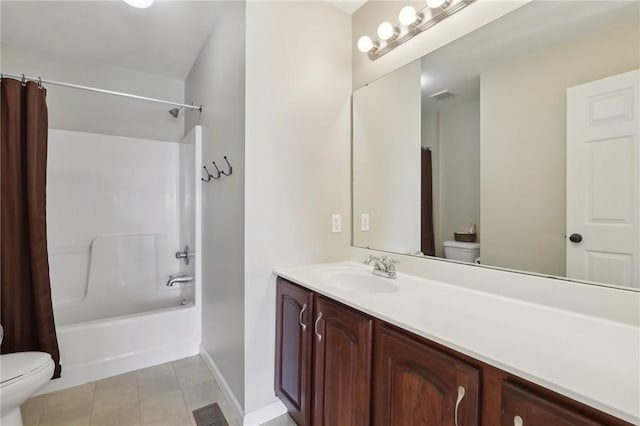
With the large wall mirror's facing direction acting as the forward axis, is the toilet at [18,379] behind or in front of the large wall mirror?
in front

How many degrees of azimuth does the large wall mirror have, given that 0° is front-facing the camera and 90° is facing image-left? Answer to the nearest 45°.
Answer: approximately 45°

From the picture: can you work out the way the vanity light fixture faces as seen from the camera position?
facing the viewer and to the left of the viewer

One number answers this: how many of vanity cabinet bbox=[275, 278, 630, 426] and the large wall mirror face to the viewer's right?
0

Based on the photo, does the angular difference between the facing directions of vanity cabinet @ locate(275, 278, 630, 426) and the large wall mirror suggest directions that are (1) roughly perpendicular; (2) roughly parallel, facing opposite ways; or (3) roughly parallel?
roughly parallel

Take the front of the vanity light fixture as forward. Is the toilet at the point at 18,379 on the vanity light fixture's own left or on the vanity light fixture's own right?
on the vanity light fixture's own right

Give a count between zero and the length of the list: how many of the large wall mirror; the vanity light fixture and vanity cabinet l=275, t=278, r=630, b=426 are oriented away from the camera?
0

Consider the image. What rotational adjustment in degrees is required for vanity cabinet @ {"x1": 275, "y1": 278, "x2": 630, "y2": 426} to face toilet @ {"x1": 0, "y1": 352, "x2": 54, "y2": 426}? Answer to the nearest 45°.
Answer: approximately 45° to its right

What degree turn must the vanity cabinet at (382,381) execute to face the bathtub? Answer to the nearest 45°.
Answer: approximately 45° to its right

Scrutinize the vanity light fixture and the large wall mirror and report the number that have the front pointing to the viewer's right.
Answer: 0
